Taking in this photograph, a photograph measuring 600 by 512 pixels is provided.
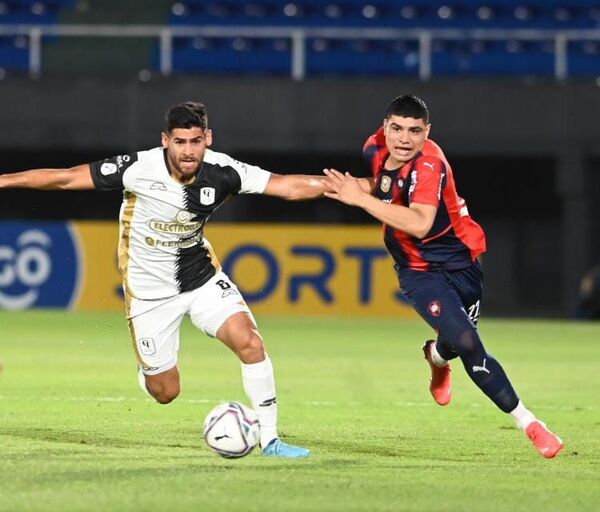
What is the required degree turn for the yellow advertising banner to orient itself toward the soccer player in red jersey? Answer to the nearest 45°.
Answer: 0° — it already faces them

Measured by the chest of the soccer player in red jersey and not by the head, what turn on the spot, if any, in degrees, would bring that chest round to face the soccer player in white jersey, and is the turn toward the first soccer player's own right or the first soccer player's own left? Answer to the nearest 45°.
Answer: approximately 45° to the first soccer player's own right

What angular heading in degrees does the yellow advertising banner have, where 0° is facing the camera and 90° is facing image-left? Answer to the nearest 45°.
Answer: approximately 0°

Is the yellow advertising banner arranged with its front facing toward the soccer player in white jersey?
yes

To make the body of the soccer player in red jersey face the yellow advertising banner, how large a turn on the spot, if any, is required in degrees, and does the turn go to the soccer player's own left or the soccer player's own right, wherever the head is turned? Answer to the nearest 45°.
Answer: approximately 135° to the soccer player's own right

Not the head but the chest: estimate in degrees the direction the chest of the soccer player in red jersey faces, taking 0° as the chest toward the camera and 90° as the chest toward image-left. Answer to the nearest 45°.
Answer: approximately 45°

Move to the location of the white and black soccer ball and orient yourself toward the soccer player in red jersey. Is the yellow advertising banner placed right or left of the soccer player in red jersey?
left

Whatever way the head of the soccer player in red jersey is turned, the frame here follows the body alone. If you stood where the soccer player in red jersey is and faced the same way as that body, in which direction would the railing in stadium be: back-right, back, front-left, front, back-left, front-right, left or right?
back-right

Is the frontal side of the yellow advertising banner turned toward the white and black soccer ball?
yes
